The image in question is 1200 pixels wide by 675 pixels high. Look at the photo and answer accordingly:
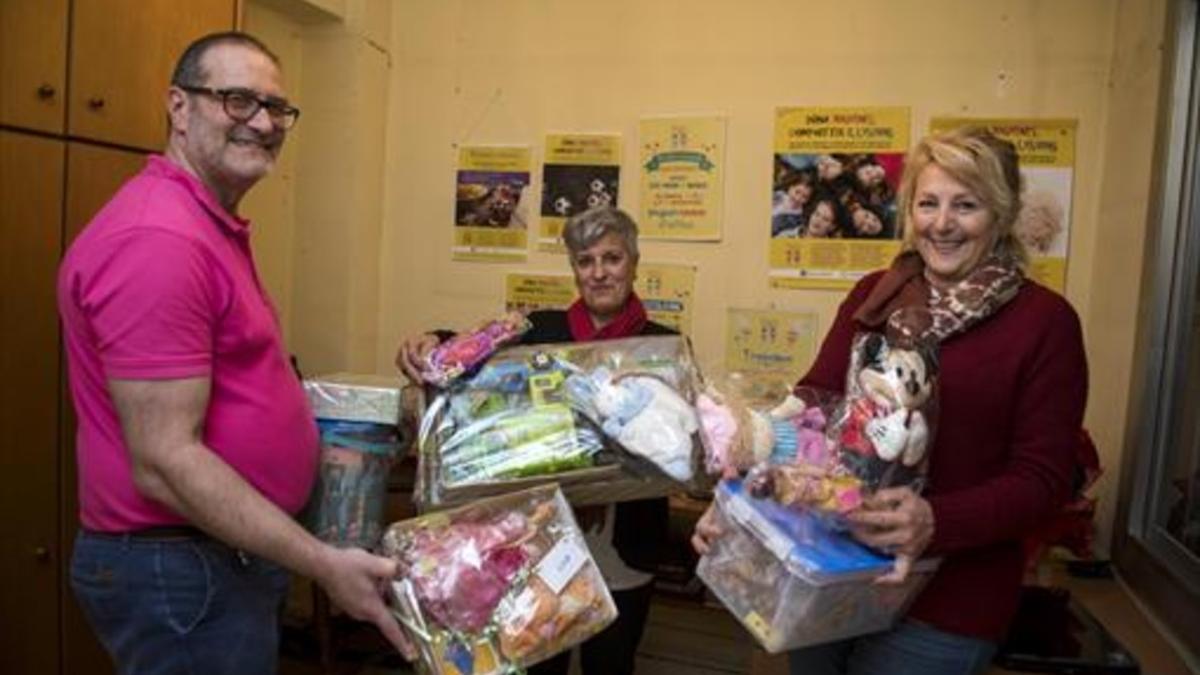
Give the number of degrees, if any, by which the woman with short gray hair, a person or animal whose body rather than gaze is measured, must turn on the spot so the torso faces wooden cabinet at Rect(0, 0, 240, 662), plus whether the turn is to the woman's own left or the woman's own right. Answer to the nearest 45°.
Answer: approximately 90° to the woman's own right

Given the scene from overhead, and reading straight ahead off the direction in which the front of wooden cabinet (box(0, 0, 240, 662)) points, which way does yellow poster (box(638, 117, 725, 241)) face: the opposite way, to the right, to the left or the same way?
to the right

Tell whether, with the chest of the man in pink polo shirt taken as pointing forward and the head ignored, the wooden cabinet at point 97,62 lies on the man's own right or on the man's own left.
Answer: on the man's own left

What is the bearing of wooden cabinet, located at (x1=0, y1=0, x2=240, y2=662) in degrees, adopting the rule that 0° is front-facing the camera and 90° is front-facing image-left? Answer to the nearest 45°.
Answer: approximately 315°

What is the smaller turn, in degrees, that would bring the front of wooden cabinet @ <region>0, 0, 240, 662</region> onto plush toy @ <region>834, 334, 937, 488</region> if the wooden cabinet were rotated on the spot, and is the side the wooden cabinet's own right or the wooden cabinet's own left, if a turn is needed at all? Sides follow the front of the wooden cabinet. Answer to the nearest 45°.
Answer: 0° — it already faces it

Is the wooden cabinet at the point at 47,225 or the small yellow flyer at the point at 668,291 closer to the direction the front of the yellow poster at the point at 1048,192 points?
the wooden cabinet

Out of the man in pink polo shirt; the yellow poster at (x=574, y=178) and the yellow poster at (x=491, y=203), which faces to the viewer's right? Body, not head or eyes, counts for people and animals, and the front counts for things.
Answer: the man in pink polo shirt

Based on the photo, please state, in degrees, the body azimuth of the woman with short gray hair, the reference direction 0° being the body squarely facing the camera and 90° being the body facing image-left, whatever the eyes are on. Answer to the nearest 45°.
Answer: approximately 0°

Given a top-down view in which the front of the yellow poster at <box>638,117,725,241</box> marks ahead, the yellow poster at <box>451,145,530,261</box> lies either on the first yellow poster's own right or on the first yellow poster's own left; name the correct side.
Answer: on the first yellow poster's own right

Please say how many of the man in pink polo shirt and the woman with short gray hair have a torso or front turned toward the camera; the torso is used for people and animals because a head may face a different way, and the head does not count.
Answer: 1
